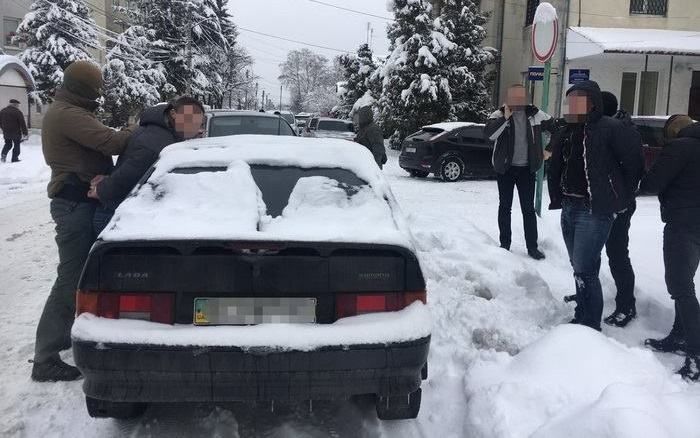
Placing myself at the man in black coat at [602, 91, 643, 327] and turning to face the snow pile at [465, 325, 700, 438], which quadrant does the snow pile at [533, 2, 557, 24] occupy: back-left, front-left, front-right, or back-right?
back-right

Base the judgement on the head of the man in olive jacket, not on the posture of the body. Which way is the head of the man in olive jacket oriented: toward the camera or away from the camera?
away from the camera

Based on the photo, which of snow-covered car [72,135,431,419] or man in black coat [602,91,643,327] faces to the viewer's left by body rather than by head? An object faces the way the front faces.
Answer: the man in black coat

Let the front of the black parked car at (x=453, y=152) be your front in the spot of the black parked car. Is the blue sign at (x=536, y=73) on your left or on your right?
on your right

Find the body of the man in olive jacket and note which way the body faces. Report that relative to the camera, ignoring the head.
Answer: to the viewer's right

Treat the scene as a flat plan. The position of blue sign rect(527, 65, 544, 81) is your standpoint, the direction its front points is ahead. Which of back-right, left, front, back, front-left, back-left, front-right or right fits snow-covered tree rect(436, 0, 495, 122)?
back

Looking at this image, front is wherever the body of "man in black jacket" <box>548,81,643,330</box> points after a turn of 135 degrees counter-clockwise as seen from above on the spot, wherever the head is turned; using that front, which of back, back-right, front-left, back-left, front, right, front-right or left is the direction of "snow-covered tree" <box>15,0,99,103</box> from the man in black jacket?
back-left

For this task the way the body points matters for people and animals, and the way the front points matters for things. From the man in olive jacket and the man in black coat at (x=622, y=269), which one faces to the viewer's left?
the man in black coat

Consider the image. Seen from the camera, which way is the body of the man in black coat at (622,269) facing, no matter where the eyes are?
to the viewer's left

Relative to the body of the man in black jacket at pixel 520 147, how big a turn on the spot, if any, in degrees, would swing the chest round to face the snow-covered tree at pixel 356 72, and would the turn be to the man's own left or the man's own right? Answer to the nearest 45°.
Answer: approximately 180°

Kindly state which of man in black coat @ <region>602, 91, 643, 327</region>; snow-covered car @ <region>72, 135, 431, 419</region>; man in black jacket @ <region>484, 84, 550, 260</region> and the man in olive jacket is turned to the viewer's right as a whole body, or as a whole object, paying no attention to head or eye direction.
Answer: the man in olive jacket

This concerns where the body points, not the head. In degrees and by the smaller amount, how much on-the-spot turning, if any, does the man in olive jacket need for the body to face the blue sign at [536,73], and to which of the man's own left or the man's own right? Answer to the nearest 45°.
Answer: approximately 45° to the man's own left

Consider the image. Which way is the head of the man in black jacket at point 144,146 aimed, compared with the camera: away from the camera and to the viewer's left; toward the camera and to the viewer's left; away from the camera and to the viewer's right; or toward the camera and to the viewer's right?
toward the camera and to the viewer's right

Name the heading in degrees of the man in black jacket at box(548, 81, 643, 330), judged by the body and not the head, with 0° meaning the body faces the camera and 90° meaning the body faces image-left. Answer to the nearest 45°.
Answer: approximately 45°

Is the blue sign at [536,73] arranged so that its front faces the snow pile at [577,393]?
yes
